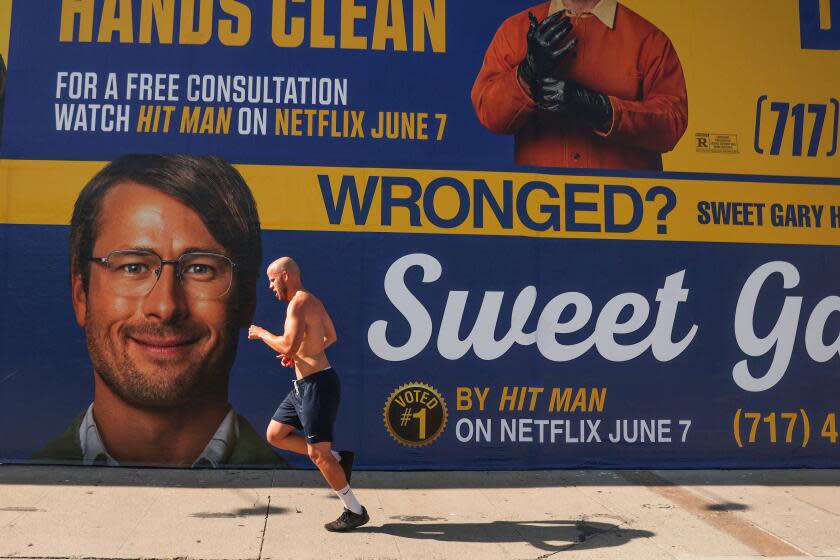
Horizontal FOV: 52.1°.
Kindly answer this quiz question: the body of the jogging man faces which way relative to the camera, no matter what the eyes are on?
to the viewer's left

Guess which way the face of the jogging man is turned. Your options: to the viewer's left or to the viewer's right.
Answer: to the viewer's left
